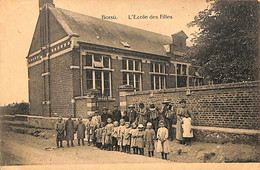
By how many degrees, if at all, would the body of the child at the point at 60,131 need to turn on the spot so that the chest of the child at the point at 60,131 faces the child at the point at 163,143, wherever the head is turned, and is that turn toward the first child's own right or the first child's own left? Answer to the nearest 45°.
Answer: approximately 45° to the first child's own left

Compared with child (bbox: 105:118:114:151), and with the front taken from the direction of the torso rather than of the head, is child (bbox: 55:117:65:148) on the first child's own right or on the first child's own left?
on the first child's own right

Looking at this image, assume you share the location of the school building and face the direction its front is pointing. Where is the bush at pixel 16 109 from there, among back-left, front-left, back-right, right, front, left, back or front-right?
right

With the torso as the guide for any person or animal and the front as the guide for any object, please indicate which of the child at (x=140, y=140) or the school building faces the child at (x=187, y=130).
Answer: the school building

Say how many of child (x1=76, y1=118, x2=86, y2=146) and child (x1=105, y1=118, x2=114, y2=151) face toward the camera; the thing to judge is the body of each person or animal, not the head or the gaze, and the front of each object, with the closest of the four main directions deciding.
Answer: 2

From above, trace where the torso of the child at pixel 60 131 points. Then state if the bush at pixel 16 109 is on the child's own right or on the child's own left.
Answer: on the child's own right

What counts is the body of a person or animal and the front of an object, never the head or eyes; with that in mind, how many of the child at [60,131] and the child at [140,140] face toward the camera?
2

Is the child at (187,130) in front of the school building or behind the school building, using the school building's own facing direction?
in front

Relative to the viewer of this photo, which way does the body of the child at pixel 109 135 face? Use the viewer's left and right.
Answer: facing the viewer

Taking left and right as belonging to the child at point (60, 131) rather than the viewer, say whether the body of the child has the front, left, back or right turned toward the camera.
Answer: front

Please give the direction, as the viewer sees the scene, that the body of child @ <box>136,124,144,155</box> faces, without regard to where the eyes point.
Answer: toward the camera

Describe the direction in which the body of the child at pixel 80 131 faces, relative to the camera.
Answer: toward the camera
